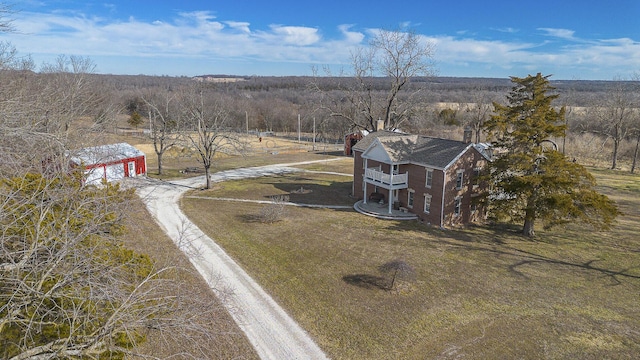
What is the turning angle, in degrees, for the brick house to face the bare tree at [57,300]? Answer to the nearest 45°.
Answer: approximately 45° to its left

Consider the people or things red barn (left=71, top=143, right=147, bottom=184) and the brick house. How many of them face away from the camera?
0

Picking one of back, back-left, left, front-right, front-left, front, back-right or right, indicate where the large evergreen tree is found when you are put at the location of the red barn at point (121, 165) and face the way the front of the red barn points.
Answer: front

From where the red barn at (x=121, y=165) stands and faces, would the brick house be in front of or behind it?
in front

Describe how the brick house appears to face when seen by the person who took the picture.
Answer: facing the viewer and to the left of the viewer

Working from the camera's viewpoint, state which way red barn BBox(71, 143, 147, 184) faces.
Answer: facing the viewer and to the right of the viewer

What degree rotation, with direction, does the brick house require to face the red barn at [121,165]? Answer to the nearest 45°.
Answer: approximately 45° to its right

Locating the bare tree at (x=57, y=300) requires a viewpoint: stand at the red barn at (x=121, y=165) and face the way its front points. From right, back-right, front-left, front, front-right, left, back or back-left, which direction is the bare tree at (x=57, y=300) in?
front-right

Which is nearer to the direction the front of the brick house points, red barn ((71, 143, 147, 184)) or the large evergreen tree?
the red barn

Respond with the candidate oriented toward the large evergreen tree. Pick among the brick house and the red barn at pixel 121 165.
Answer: the red barn
